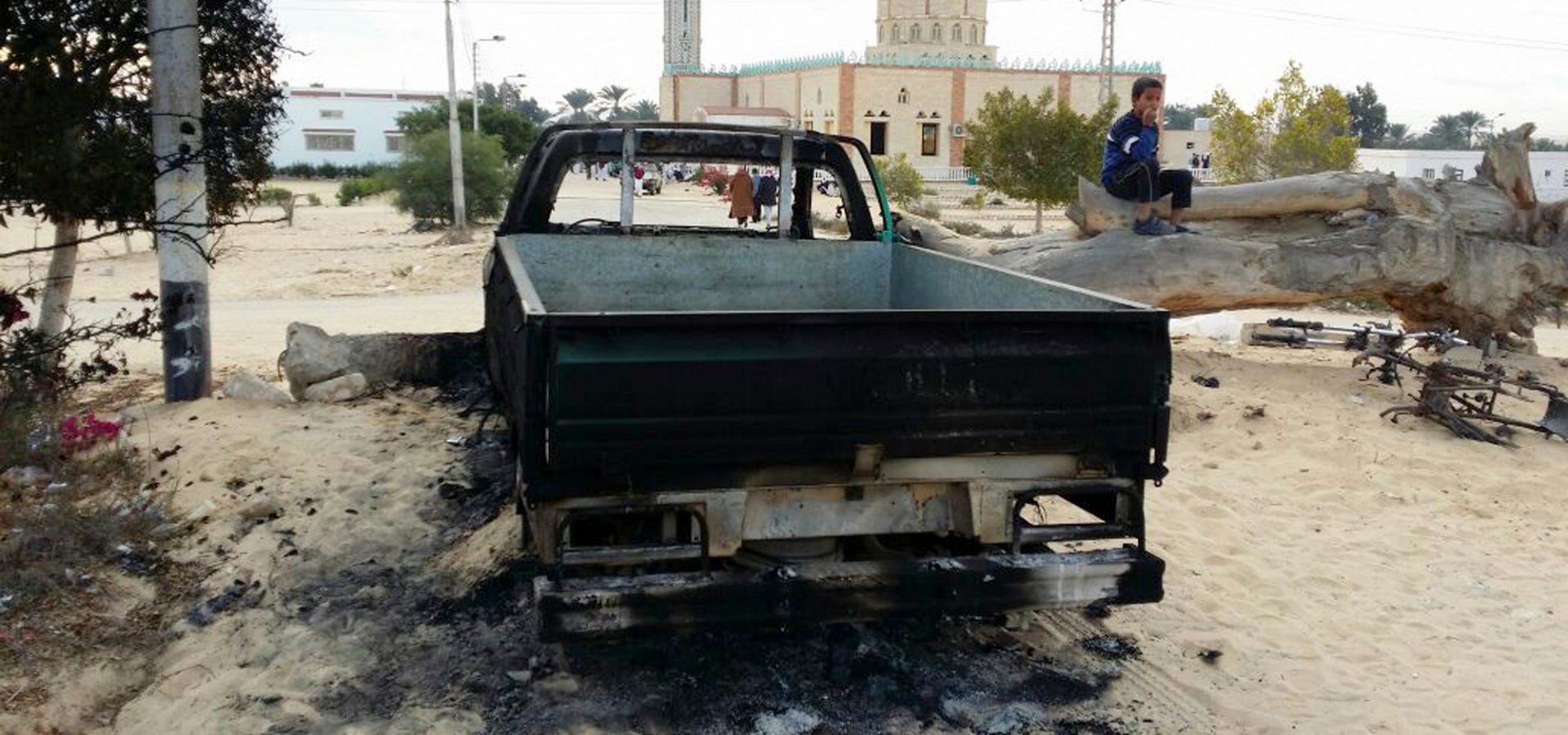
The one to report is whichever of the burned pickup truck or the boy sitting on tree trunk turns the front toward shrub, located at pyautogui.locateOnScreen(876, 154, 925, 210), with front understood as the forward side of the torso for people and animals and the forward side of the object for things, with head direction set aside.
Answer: the burned pickup truck

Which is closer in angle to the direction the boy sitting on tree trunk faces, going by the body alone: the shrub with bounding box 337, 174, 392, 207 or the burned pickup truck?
the burned pickup truck

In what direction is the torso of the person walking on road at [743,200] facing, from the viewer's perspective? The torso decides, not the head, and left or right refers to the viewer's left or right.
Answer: facing away from the viewer

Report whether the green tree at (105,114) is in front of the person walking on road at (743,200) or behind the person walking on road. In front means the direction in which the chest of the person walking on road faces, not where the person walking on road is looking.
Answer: behind

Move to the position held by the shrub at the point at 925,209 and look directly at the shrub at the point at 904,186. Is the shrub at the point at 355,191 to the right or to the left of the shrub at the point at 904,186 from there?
left

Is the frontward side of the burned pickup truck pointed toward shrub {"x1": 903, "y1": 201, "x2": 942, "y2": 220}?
yes

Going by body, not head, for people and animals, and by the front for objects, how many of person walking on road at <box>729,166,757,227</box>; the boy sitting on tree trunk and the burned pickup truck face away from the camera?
2

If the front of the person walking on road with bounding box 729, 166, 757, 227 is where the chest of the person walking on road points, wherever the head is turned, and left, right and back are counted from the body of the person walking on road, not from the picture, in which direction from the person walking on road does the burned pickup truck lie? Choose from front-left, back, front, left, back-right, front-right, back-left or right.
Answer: back

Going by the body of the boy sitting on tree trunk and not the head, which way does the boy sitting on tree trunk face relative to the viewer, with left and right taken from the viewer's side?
facing the viewer and to the right of the viewer

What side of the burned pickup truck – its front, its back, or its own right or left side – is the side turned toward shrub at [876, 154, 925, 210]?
front

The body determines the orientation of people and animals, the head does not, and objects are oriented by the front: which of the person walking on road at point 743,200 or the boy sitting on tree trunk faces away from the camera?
the person walking on road

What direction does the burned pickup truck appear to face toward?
away from the camera

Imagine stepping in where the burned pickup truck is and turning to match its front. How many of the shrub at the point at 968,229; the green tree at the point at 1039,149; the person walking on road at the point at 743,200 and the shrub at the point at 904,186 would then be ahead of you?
4

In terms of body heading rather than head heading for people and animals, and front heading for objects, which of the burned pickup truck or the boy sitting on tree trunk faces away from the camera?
the burned pickup truck

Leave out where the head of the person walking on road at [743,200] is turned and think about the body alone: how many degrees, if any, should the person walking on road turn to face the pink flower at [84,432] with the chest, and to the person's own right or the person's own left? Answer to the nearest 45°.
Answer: approximately 180°

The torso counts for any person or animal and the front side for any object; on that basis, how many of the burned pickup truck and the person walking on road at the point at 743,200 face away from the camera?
2

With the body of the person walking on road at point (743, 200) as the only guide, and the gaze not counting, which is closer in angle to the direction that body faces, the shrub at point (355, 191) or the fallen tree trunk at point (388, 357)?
the shrub

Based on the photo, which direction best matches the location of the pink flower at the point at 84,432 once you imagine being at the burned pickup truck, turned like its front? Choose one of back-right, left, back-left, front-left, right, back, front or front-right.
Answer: front-left
